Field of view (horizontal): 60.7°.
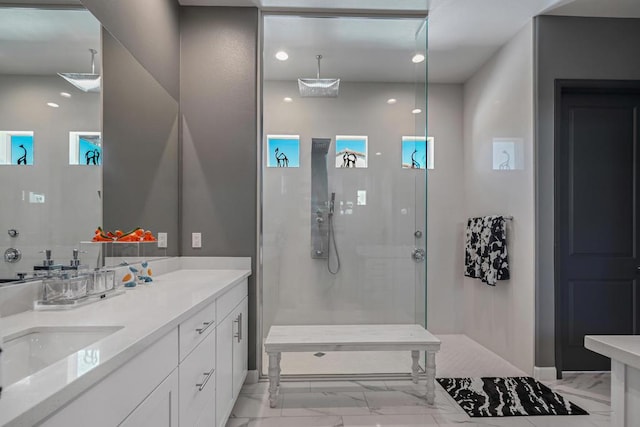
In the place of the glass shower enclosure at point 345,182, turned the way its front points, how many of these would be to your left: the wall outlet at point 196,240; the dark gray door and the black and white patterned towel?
2

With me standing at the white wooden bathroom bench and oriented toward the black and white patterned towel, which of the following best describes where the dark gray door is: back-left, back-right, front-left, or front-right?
front-right

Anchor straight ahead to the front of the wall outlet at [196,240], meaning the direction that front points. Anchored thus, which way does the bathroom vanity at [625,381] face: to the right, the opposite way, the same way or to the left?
to the right

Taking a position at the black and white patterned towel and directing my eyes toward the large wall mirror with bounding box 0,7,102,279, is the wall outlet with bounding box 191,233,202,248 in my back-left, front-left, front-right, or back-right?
front-right

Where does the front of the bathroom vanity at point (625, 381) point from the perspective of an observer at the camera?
facing the viewer and to the left of the viewer

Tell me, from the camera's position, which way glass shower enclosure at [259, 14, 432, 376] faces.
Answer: facing the viewer

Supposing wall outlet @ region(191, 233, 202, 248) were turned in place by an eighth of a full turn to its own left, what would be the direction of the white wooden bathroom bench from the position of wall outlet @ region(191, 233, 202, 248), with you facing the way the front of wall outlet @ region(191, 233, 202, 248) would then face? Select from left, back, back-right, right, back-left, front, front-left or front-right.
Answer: front

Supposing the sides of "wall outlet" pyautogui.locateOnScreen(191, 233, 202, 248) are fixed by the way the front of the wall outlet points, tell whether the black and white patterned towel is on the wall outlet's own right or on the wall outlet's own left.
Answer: on the wall outlet's own left

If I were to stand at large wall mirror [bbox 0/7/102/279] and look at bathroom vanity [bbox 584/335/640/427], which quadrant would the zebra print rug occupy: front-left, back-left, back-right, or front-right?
front-left

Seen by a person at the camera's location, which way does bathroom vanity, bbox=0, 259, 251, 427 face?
facing the viewer and to the right of the viewer

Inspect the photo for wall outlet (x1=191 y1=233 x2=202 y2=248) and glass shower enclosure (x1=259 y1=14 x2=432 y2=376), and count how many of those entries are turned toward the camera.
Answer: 2

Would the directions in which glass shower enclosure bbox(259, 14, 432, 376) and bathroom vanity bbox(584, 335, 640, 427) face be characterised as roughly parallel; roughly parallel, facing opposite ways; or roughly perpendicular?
roughly perpendicular

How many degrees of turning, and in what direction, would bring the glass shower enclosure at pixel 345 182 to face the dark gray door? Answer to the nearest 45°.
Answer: approximately 90° to its left
